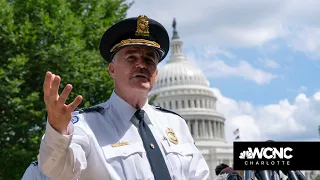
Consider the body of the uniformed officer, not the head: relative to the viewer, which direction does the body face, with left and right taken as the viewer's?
facing the viewer and to the right of the viewer

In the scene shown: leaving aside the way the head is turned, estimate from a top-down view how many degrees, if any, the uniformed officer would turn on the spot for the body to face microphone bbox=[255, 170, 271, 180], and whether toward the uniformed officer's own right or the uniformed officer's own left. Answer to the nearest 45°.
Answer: approximately 45° to the uniformed officer's own left
